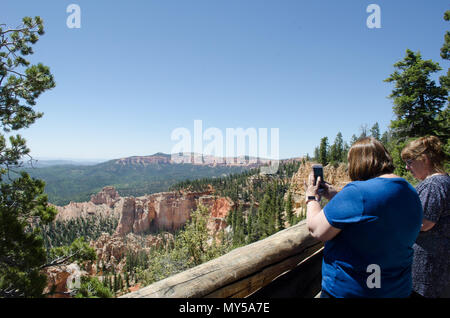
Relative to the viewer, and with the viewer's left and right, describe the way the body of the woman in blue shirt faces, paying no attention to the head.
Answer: facing away from the viewer and to the left of the viewer

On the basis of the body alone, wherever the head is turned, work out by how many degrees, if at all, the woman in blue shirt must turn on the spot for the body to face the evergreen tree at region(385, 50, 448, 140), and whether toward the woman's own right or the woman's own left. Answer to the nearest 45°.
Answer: approximately 45° to the woman's own right

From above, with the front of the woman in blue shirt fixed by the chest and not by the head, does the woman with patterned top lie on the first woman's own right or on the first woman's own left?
on the first woman's own right

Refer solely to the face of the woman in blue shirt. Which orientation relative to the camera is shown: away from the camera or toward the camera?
away from the camera

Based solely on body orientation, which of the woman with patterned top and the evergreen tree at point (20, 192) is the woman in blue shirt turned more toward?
the evergreen tree
